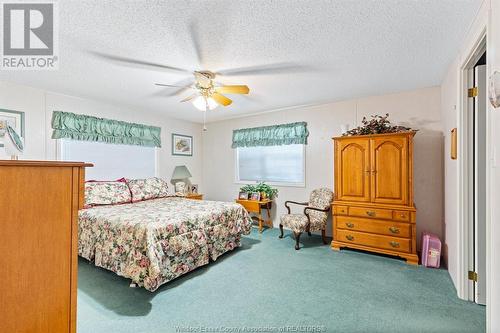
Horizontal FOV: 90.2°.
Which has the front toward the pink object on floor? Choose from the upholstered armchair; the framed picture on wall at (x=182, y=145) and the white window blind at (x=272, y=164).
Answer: the framed picture on wall

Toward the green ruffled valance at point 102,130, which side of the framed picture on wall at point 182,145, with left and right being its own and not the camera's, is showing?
right

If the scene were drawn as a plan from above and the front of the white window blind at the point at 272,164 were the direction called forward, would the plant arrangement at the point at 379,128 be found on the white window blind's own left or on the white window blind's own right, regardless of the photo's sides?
on the white window blind's own left

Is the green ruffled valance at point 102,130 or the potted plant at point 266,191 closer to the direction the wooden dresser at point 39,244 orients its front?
the potted plant

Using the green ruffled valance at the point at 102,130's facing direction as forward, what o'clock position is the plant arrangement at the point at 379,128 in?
The plant arrangement is roughly at 12 o'clock from the green ruffled valance.

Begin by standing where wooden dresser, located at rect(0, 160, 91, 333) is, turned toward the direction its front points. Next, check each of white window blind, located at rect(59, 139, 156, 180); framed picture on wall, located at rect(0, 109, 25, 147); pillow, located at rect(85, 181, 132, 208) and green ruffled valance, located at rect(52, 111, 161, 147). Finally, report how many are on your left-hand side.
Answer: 4

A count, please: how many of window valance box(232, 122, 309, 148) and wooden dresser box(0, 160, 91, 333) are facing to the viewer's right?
1

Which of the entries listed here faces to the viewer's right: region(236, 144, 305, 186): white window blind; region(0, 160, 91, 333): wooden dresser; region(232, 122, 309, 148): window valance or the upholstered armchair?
the wooden dresser

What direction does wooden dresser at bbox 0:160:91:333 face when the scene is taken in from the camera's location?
facing to the right of the viewer

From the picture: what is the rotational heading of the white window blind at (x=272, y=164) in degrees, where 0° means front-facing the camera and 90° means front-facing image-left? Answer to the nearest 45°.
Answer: approximately 45°
